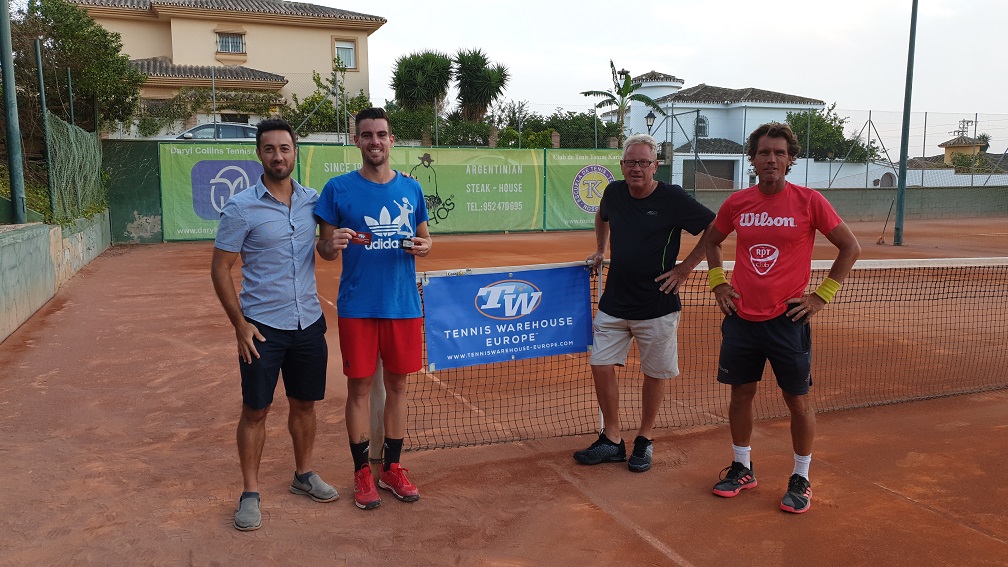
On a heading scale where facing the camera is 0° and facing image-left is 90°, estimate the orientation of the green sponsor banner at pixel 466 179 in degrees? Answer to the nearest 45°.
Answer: approximately 0°

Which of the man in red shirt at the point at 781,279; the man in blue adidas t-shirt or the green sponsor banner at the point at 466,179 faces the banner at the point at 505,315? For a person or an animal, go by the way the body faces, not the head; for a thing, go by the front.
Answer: the green sponsor banner

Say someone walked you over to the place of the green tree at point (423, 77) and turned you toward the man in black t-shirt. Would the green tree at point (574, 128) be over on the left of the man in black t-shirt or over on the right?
left

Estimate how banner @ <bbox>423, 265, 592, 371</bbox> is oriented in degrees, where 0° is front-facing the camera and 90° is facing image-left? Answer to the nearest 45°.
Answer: approximately 0°

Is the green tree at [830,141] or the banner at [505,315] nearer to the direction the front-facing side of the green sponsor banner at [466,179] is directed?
the banner

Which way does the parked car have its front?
to the viewer's left
